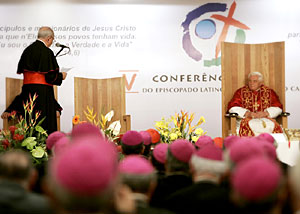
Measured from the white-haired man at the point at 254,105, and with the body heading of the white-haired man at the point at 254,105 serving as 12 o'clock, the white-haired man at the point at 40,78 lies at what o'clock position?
the white-haired man at the point at 40,78 is roughly at 2 o'clock from the white-haired man at the point at 254,105.

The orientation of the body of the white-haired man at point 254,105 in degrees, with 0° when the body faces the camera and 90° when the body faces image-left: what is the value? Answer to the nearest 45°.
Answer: approximately 0°
